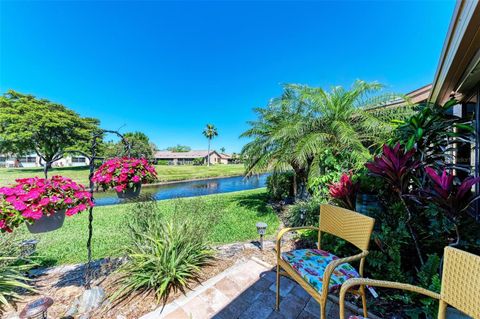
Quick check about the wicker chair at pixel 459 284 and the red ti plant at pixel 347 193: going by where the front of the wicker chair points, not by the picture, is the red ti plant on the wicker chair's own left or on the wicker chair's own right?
on the wicker chair's own right

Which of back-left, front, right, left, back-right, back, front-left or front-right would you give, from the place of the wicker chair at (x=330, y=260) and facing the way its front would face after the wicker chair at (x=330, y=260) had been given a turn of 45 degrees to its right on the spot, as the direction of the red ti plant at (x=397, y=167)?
back-right

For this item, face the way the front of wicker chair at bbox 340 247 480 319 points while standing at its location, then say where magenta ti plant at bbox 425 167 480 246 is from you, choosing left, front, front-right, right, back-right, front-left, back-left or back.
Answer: back-right

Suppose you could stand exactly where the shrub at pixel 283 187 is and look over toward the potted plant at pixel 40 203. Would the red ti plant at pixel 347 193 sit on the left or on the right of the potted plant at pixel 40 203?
left

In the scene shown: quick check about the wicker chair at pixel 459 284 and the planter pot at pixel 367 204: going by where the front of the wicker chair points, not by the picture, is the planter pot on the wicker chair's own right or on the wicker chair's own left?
on the wicker chair's own right

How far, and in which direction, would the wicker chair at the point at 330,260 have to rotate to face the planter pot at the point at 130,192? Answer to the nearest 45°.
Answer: approximately 45° to its right

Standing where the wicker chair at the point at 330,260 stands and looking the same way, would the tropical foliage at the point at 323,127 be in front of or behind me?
behind

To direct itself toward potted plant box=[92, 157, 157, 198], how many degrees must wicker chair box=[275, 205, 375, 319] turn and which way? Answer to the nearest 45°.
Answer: approximately 45° to its right

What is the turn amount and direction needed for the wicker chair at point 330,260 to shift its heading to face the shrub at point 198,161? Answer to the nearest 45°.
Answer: approximately 90° to its right

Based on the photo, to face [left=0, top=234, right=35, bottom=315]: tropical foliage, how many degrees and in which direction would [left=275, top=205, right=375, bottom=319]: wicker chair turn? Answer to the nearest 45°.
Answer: approximately 45° to its right

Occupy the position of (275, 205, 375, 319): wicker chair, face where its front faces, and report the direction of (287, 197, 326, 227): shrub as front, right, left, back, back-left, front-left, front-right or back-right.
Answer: back-right

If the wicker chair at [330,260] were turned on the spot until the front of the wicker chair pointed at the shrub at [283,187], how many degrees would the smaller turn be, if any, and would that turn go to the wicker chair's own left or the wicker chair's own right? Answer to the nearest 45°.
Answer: approximately 135° to the wicker chair's own right
